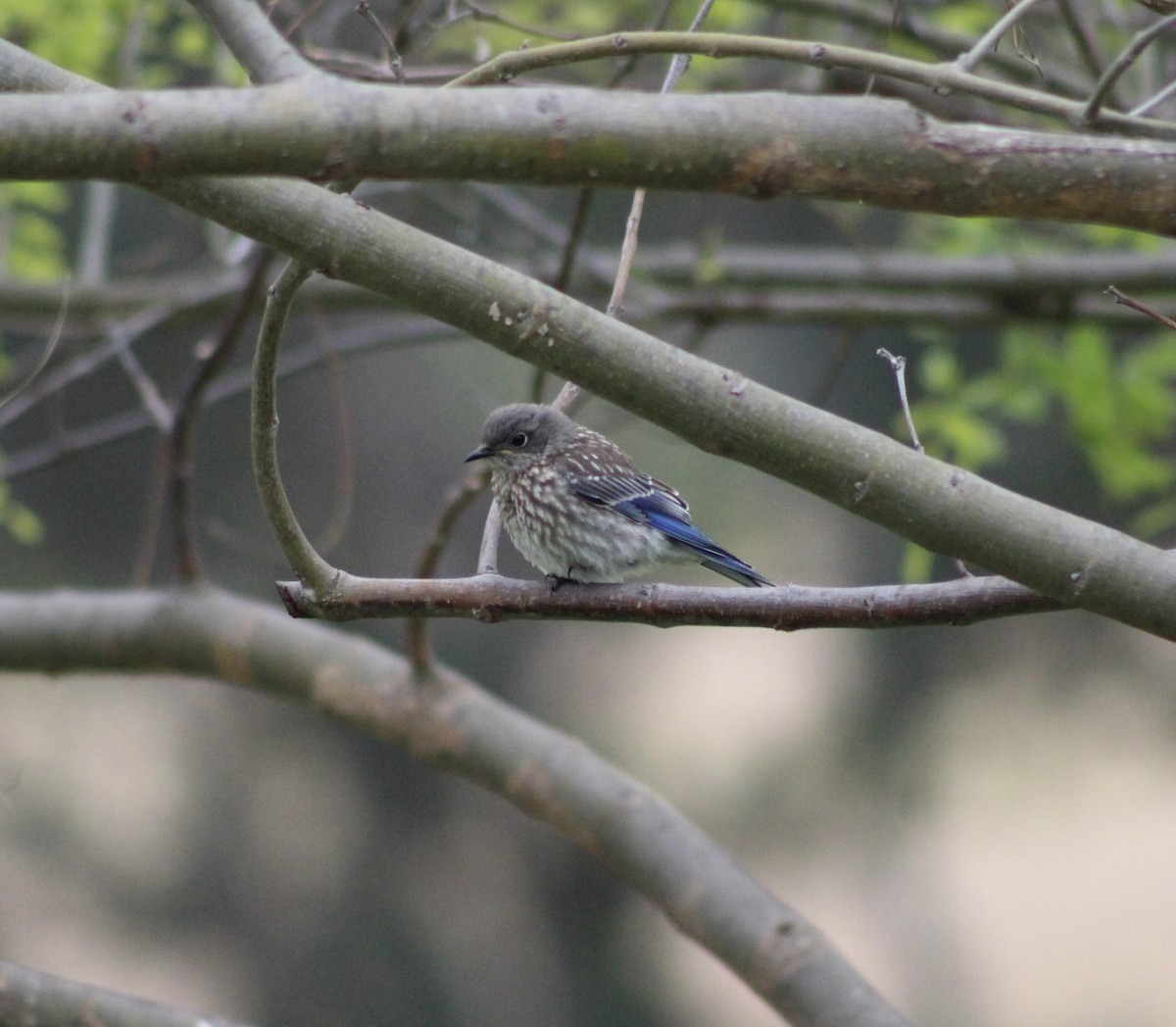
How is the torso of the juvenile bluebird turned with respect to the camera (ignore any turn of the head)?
to the viewer's left

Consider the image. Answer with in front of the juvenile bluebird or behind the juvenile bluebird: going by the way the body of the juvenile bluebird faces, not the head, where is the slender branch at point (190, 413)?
in front
